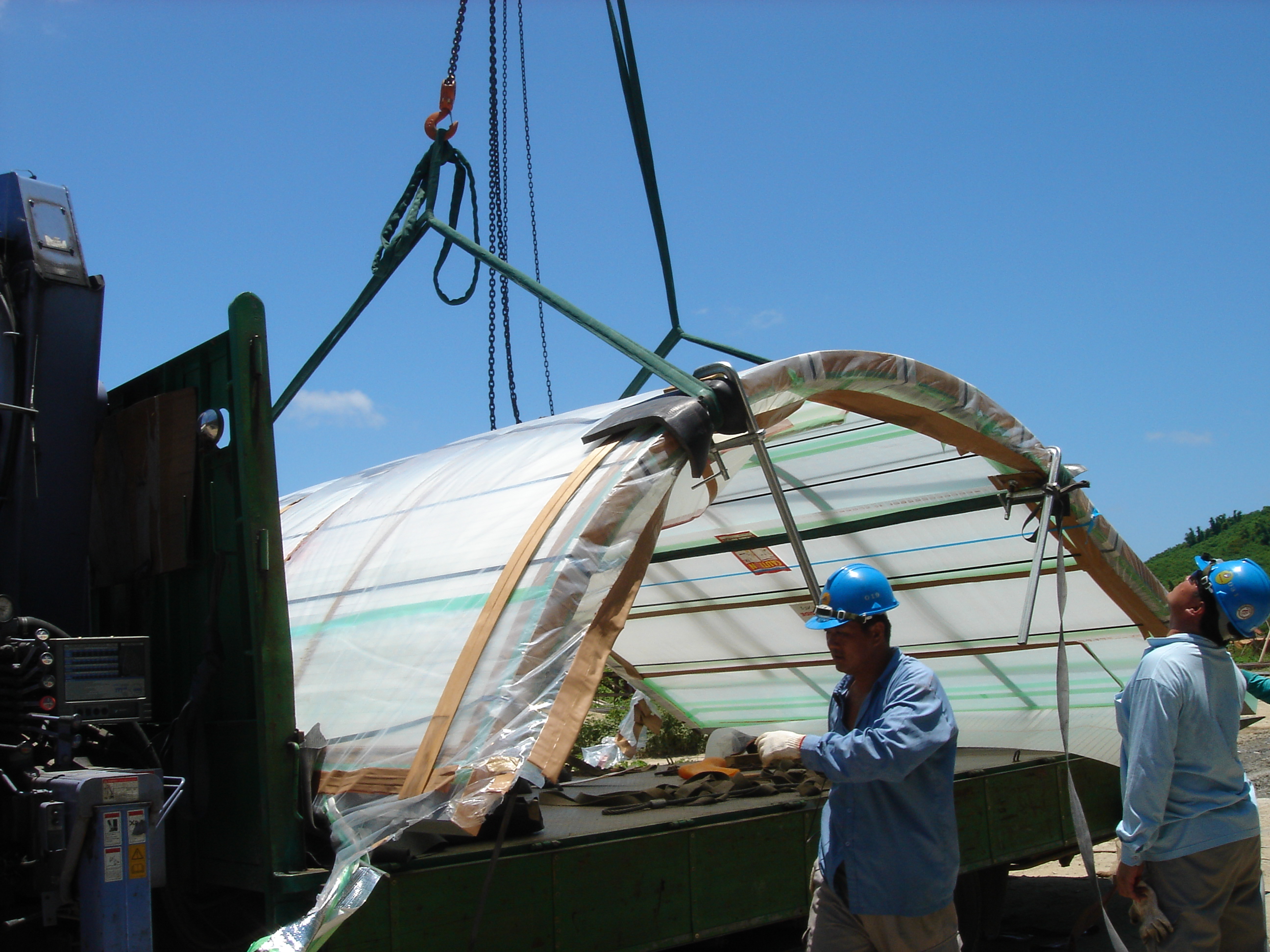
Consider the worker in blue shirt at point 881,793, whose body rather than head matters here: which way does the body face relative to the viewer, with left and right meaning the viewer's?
facing the viewer and to the left of the viewer

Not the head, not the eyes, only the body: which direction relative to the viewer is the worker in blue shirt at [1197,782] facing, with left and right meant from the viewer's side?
facing away from the viewer and to the left of the viewer

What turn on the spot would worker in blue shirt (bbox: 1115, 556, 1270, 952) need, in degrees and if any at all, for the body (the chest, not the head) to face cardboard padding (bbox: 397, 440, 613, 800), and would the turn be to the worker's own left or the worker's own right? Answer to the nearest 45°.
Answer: approximately 45° to the worker's own left

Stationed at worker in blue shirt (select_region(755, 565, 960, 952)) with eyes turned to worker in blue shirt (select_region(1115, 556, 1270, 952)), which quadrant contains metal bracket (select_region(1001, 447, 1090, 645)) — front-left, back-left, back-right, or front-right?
front-left

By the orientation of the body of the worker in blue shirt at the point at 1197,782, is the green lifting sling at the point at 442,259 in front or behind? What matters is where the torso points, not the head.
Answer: in front

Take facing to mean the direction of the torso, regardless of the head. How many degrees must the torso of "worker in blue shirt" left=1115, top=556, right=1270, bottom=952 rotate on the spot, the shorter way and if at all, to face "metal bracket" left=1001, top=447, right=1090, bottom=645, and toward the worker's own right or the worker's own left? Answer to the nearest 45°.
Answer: approximately 45° to the worker's own right

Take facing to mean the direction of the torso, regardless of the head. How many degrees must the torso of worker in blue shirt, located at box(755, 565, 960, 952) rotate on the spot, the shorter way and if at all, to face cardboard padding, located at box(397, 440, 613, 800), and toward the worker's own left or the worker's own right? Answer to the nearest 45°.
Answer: approximately 45° to the worker's own right

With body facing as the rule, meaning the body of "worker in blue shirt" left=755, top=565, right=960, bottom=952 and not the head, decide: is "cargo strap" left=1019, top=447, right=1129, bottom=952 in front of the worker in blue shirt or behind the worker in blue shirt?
behind

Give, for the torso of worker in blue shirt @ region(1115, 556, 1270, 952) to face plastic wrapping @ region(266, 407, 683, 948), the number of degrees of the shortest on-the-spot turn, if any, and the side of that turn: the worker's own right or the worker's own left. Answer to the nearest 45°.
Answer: approximately 45° to the worker's own left
